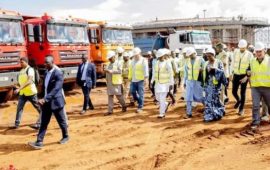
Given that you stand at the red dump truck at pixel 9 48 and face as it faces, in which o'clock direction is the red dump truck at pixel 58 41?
the red dump truck at pixel 58 41 is roughly at 9 o'clock from the red dump truck at pixel 9 48.

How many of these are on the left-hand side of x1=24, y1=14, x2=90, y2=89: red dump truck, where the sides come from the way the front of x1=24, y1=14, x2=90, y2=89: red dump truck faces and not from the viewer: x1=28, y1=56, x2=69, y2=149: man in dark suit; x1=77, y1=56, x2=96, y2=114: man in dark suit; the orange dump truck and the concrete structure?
2

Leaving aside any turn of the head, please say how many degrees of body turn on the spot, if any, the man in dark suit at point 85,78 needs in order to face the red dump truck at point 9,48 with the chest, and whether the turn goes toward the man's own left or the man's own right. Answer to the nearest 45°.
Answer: approximately 90° to the man's own right

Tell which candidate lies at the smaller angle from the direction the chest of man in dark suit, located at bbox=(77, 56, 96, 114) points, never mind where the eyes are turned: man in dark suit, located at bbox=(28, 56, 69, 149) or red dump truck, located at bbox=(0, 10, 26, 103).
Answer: the man in dark suit

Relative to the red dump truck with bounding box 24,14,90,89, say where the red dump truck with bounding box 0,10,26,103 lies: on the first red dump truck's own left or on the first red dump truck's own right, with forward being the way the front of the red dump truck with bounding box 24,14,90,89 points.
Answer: on the first red dump truck's own right

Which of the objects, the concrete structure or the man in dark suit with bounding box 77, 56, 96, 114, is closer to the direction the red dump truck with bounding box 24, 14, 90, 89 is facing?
the man in dark suit

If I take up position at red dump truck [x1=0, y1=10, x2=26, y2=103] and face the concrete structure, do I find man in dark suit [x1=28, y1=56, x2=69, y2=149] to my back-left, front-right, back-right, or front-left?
back-right

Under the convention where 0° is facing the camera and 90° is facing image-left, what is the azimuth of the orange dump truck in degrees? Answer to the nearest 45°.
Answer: approximately 315°

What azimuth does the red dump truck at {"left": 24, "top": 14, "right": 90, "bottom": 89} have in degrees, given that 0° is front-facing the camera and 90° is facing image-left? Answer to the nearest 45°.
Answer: approximately 315°
